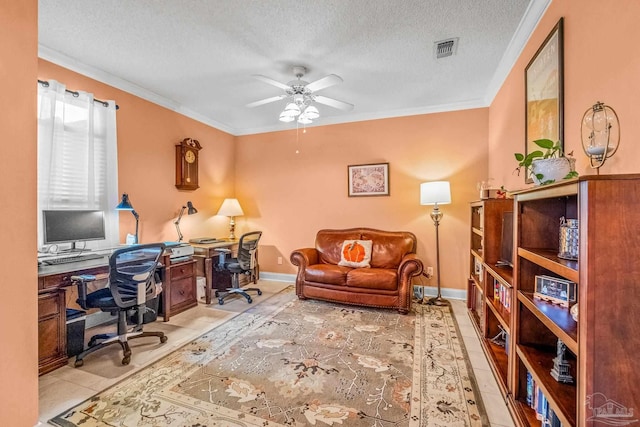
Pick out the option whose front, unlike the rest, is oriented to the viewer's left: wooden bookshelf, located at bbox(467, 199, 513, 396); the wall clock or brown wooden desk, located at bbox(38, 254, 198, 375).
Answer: the wooden bookshelf

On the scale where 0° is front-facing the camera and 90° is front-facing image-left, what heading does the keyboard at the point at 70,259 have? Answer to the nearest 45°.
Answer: approximately 315°

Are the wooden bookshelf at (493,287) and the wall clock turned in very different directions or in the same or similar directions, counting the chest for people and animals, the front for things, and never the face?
very different directions

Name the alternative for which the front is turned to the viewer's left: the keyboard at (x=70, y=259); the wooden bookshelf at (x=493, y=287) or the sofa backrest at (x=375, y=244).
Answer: the wooden bookshelf

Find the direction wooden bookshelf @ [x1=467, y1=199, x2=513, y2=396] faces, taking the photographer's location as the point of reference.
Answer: facing to the left of the viewer

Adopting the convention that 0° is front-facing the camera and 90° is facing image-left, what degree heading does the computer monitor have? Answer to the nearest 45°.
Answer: approximately 315°

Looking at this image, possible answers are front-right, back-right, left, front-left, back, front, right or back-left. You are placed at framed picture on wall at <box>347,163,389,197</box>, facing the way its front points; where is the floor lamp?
front-left

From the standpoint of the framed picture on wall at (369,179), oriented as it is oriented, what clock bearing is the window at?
The window is roughly at 2 o'clock from the framed picture on wall.
